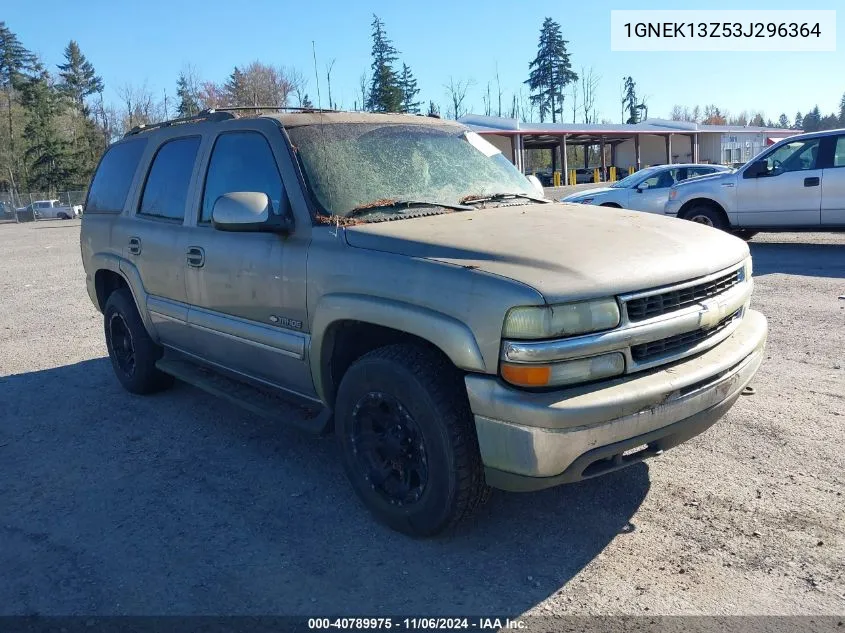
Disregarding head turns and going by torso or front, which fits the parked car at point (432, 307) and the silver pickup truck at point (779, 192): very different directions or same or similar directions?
very different directions

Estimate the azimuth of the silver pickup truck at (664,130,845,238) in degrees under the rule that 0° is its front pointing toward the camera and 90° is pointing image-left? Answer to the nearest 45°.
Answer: approximately 90°

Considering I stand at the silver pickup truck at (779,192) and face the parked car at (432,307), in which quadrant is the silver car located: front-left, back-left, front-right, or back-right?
back-right

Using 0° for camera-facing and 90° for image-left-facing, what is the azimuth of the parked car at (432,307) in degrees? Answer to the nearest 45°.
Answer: approximately 315°

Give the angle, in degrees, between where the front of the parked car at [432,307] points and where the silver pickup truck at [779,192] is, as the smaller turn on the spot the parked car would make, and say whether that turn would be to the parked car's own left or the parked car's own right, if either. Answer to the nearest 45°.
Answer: approximately 90° to the parked car's own left

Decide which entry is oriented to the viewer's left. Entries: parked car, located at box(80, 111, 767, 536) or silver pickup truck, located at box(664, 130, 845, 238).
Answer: the silver pickup truck

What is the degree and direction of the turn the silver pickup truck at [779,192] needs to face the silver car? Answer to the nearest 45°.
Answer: approximately 45° to its right

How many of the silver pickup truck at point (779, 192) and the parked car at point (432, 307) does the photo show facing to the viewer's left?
1

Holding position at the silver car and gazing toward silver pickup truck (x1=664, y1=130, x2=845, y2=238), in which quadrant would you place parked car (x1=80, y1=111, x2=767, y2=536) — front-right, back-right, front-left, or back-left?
front-right
